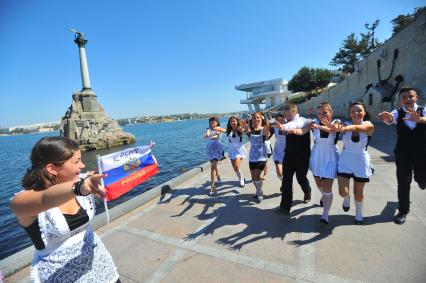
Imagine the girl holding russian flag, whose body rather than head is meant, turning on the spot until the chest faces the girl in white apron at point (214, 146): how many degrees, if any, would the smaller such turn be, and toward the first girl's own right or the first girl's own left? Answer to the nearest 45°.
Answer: approximately 90° to the first girl's own left

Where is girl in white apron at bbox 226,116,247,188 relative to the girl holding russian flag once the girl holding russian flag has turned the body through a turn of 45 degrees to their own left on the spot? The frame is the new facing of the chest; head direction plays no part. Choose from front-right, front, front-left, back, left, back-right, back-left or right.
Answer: front-left

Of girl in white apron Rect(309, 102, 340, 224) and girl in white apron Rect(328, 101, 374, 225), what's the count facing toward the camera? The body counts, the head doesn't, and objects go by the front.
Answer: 2

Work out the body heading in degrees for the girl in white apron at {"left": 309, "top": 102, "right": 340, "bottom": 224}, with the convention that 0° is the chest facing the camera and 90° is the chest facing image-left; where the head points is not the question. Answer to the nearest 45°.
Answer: approximately 0°

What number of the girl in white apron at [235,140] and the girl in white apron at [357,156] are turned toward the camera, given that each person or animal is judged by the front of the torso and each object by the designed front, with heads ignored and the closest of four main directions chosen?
2

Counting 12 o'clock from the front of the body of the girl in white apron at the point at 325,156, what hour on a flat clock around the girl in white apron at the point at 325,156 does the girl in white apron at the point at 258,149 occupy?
the girl in white apron at the point at 258,149 is roughly at 4 o'clock from the girl in white apron at the point at 325,156.

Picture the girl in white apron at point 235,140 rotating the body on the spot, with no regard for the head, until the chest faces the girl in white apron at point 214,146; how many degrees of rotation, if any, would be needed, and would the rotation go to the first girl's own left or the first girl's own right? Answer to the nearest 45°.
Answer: approximately 90° to the first girl's own right

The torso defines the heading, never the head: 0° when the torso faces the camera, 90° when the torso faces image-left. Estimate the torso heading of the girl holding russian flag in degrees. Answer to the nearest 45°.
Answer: approximately 315°

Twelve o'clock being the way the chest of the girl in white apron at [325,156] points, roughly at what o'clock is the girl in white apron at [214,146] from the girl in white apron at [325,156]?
the girl in white apron at [214,146] is roughly at 4 o'clock from the girl in white apron at [325,156].
